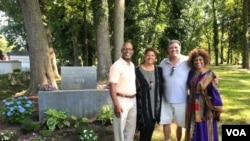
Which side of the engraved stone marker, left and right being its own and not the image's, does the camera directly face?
front

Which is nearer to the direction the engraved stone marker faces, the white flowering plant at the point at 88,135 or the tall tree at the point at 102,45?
the white flowering plant

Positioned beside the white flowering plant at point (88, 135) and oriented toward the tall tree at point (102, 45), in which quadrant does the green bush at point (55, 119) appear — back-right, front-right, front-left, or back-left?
front-left

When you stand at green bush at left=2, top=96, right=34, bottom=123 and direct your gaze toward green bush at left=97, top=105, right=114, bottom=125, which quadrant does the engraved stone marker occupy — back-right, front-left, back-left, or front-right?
front-left

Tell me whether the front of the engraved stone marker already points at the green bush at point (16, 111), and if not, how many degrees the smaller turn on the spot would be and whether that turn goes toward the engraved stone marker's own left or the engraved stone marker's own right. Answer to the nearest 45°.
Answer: approximately 45° to the engraved stone marker's own right

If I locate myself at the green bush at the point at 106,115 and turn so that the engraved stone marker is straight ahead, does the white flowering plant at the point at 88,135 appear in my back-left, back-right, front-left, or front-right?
back-left

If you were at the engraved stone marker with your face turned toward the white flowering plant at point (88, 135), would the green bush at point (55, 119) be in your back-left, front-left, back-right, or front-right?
front-right

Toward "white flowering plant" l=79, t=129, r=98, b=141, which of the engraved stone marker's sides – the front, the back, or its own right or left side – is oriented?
front

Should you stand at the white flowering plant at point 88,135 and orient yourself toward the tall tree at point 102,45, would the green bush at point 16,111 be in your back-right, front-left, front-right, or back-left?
front-left

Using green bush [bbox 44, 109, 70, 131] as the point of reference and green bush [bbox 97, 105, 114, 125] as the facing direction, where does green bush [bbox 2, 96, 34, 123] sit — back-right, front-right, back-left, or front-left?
back-left

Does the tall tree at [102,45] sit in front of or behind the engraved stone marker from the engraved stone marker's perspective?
behind

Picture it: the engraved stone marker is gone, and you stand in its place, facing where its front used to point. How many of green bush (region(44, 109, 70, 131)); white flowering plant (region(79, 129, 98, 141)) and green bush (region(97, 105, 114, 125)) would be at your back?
0
